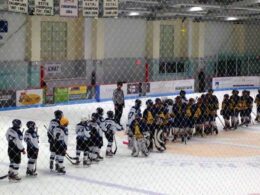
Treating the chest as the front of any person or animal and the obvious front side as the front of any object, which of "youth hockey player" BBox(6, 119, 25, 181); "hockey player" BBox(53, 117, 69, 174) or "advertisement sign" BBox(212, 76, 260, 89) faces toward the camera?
the advertisement sign

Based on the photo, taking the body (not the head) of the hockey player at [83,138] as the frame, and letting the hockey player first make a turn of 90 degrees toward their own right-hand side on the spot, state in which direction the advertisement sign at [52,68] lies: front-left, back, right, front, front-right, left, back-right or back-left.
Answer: back-left

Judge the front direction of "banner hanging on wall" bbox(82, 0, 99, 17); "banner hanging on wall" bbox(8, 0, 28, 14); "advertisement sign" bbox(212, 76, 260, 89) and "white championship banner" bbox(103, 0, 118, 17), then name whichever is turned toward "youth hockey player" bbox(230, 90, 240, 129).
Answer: the advertisement sign

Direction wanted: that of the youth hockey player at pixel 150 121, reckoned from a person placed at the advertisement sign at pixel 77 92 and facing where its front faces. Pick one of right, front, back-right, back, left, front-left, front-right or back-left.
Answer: front

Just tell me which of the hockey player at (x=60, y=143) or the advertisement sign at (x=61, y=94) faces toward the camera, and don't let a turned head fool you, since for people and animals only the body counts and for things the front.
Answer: the advertisement sign

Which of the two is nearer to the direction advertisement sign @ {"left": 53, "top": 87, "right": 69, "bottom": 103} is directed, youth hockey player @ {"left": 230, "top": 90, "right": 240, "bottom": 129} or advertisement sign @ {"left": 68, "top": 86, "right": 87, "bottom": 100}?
the youth hockey player

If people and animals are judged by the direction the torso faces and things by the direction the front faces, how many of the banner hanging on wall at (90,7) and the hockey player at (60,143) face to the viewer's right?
1

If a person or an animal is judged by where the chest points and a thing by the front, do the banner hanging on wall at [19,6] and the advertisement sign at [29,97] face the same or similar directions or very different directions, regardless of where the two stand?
same or similar directions

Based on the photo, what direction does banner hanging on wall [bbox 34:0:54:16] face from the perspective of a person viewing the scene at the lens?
facing the viewer

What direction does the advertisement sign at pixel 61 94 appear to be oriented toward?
toward the camera

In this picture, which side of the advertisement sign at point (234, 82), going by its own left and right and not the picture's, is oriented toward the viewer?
front

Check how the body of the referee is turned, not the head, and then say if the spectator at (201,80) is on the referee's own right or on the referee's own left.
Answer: on the referee's own left
